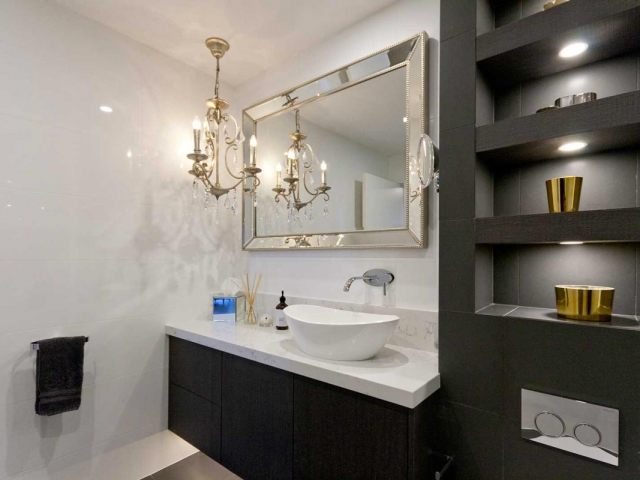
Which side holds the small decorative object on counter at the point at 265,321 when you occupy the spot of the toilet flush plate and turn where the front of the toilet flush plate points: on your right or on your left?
on your right

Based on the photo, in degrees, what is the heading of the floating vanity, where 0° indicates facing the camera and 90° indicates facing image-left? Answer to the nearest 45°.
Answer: approximately 45°

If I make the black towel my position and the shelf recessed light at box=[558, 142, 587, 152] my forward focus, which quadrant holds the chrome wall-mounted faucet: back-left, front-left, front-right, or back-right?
front-left

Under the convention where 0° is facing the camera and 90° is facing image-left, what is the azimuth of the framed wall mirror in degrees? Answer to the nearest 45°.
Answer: approximately 45°

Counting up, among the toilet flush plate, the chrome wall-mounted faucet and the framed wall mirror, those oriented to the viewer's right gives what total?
0

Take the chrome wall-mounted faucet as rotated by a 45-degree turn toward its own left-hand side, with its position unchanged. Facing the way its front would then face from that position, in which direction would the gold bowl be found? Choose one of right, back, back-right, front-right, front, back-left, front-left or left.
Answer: front-left

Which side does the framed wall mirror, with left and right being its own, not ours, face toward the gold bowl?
left

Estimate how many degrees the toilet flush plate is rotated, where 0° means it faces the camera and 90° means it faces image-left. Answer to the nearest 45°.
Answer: approximately 45°

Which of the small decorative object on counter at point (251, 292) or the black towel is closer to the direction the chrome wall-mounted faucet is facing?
the black towel

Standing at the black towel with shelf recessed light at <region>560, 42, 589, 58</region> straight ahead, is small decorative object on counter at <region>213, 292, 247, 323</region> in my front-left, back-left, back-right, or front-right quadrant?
front-left
